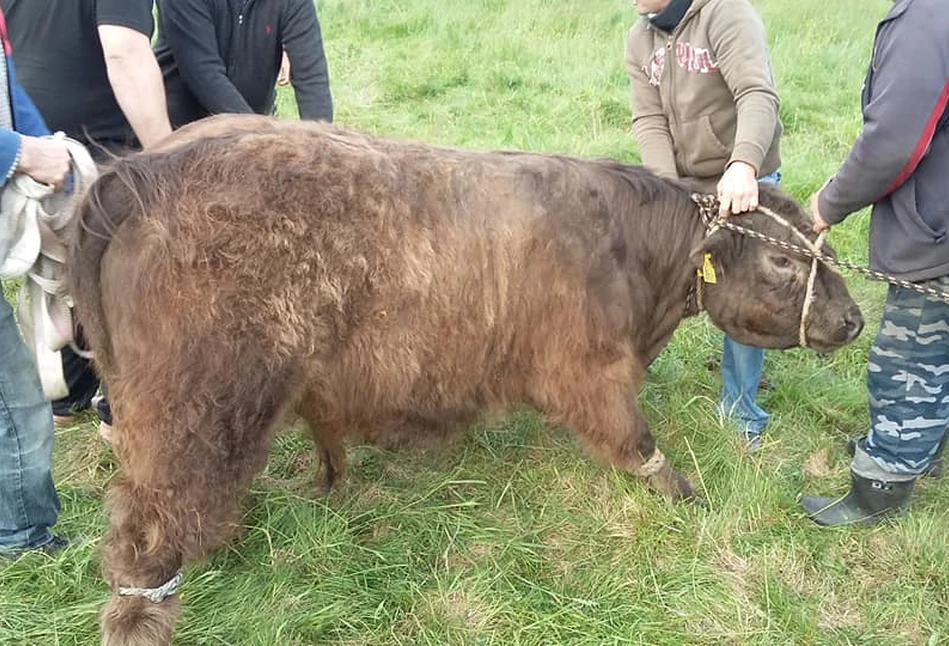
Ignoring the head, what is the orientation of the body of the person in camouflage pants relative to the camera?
to the viewer's left

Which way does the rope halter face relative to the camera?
to the viewer's right

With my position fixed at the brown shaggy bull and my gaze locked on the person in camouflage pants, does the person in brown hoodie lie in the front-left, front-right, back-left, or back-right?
front-left
